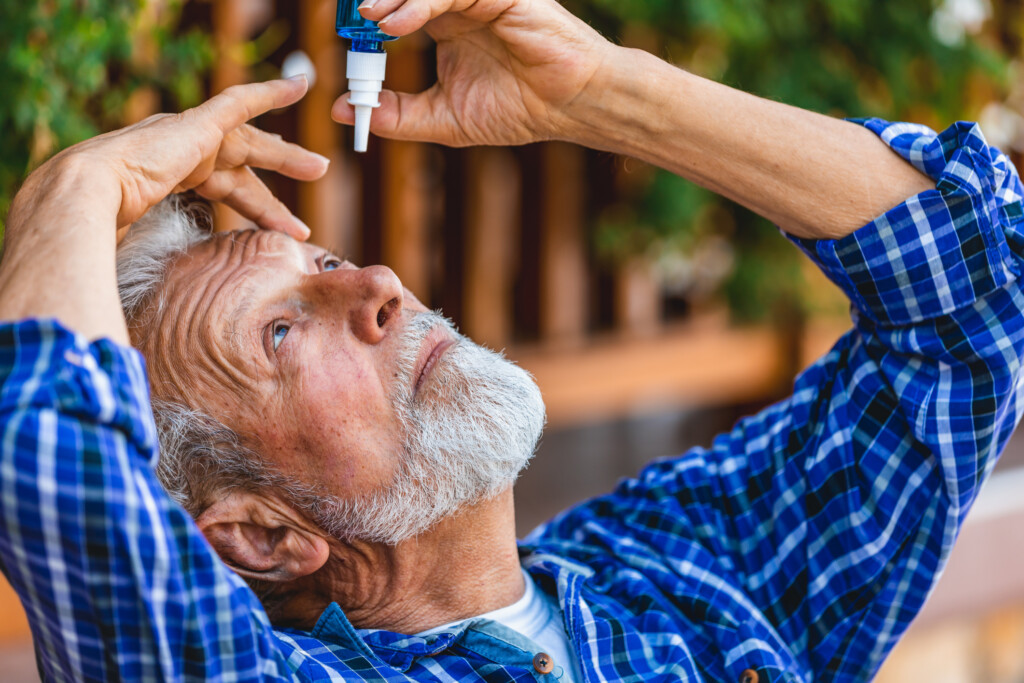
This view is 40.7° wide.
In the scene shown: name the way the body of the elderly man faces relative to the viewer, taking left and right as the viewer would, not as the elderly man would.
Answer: facing the viewer and to the right of the viewer

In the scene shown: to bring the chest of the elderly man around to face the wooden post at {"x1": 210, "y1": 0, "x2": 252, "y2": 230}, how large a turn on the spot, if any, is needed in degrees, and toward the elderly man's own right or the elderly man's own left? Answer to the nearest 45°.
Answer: approximately 180°

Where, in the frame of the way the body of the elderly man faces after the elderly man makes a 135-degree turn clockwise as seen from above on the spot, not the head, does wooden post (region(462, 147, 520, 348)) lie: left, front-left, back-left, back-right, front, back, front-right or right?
right

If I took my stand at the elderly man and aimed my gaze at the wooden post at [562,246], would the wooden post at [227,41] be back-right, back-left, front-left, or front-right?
front-left

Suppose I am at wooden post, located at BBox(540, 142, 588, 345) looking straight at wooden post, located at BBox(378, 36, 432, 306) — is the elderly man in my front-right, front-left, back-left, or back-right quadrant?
front-left

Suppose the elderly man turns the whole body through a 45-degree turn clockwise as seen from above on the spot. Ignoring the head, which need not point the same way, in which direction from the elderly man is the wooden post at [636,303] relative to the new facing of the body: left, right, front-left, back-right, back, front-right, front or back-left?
back

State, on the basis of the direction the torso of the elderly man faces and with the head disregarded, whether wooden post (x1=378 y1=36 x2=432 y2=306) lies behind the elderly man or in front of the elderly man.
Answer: behind

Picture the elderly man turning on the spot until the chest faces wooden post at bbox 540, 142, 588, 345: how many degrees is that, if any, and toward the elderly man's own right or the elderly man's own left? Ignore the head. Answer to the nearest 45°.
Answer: approximately 135° to the elderly man's own left
